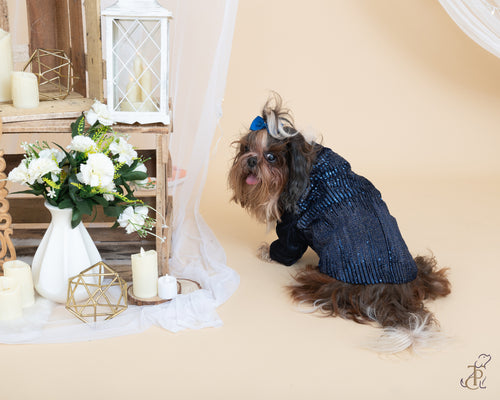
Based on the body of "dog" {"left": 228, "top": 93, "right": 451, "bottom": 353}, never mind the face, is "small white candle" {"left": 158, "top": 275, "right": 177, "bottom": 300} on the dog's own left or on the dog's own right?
on the dog's own left

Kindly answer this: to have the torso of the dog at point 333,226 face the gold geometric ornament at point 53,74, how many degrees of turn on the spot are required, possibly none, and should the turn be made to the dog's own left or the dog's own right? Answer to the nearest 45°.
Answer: approximately 45° to the dog's own left

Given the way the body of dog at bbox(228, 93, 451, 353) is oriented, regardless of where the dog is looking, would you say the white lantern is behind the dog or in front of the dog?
in front

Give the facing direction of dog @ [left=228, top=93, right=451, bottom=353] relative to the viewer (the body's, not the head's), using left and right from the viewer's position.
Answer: facing away from the viewer and to the left of the viewer

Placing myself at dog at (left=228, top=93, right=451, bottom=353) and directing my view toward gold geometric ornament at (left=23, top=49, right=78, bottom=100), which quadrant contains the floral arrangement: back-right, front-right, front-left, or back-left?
front-left

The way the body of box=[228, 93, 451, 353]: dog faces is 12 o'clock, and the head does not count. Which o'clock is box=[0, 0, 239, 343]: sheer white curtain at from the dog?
The sheer white curtain is roughly at 11 o'clock from the dog.

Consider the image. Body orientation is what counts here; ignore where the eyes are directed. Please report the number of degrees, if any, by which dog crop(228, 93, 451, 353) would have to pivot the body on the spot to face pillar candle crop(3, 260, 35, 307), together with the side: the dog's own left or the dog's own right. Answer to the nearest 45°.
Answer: approximately 45° to the dog's own left
